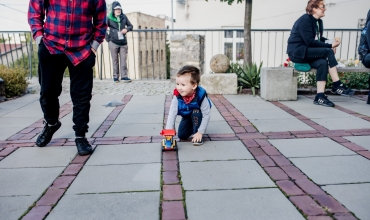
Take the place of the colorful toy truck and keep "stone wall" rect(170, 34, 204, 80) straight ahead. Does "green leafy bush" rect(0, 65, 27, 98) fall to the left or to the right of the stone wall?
left

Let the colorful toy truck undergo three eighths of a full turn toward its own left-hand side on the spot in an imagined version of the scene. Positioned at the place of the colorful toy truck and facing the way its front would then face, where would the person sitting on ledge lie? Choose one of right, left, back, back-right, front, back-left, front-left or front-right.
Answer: front

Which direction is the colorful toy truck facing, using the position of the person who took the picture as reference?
facing the viewer

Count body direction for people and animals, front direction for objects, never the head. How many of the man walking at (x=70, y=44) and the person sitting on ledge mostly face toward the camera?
1

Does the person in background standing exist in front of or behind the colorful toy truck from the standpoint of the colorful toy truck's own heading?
behind

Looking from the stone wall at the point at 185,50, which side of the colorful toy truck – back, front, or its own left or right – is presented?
back

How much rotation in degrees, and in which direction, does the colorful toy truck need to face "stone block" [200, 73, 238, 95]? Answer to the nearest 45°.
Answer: approximately 180°

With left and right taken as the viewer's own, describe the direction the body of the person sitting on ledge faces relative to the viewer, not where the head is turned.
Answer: facing to the right of the viewer

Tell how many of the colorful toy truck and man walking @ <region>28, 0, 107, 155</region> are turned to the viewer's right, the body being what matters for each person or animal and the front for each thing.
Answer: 0
